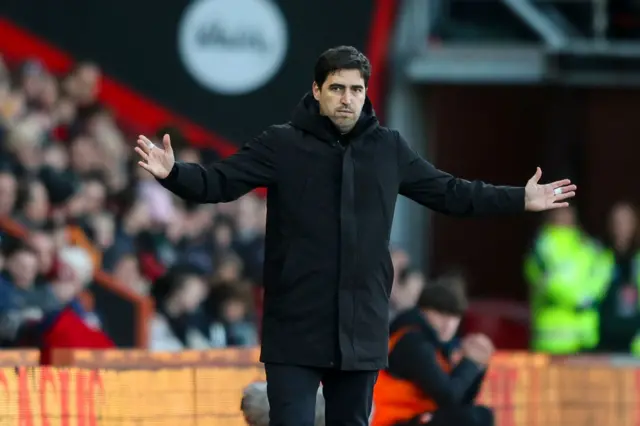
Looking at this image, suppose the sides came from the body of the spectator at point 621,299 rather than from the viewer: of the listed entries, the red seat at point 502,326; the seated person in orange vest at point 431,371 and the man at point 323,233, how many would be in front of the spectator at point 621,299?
2

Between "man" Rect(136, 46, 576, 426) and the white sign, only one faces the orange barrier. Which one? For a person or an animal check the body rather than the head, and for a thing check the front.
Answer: the white sign

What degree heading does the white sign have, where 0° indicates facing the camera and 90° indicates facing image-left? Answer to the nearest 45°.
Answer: approximately 0°

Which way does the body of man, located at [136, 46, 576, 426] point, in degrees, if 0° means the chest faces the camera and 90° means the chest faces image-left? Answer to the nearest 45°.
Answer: approximately 0°

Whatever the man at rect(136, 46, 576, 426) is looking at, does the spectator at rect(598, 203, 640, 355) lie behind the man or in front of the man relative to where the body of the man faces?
behind

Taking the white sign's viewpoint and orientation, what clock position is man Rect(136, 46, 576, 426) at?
The man is roughly at 12 o'clock from the white sign.

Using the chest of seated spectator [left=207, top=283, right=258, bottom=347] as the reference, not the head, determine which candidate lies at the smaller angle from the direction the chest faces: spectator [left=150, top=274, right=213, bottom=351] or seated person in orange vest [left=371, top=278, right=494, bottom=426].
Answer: the seated person in orange vest

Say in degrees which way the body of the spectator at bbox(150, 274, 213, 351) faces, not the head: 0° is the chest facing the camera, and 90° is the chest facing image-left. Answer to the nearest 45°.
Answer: approximately 315°

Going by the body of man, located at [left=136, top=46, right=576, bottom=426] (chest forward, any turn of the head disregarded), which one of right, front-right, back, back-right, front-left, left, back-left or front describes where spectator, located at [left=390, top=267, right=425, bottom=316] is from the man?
back
